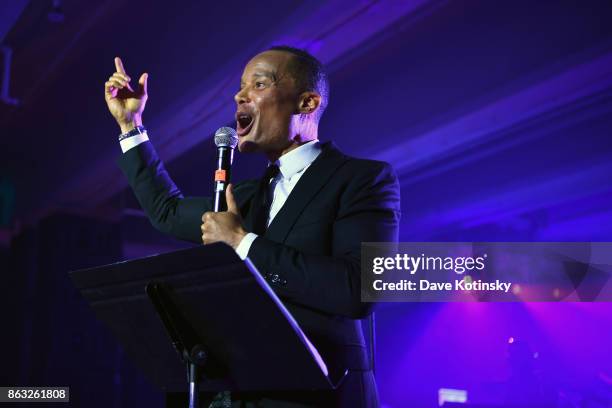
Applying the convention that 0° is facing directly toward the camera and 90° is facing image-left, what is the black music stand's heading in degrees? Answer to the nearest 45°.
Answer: approximately 225°

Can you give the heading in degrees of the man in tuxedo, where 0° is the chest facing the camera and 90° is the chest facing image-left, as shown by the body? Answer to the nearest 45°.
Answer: approximately 45°

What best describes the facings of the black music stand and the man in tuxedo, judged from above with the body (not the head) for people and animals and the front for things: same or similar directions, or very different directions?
very different directions
